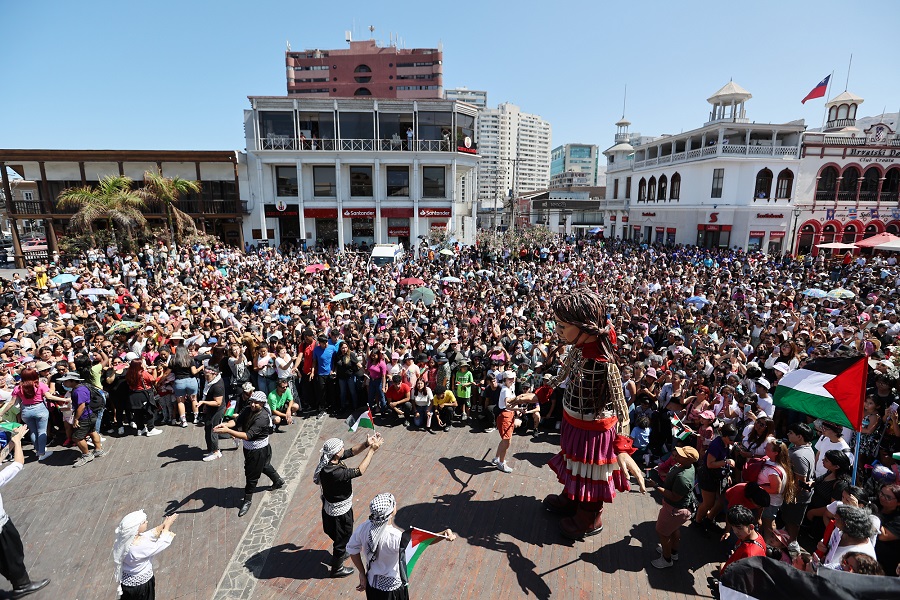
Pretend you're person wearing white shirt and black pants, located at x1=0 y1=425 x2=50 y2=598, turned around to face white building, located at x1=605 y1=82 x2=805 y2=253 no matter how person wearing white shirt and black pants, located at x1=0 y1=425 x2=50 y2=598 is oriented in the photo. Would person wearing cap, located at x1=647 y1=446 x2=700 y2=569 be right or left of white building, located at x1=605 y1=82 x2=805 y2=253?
right

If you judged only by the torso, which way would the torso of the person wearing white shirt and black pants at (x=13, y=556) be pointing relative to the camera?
to the viewer's right

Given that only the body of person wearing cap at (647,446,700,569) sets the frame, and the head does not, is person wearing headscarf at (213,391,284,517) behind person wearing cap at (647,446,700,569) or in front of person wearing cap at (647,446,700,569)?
in front

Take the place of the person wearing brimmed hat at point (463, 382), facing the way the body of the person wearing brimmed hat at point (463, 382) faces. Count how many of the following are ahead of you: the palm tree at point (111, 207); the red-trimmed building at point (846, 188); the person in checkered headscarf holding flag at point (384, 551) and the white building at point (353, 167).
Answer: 1

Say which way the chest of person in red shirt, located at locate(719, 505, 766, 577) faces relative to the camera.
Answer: to the viewer's left

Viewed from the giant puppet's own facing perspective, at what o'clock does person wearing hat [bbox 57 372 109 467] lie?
The person wearing hat is roughly at 12 o'clock from the giant puppet.

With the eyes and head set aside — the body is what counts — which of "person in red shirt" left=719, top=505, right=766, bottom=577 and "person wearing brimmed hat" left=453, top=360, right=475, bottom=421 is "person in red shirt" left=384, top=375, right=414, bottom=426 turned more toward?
the person in red shirt

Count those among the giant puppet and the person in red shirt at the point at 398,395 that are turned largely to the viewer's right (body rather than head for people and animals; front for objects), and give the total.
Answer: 0

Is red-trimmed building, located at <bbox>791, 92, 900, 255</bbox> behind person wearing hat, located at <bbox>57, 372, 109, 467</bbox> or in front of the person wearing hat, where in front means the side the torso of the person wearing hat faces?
behind

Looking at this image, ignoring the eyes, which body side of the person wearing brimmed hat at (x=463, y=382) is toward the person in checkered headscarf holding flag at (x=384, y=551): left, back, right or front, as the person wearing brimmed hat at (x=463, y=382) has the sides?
front

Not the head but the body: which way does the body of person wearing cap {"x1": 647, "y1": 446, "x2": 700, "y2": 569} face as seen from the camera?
to the viewer's left

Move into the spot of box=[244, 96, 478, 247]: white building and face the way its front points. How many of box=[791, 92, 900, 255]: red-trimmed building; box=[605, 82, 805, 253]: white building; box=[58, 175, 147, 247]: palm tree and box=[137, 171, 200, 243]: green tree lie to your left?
2
